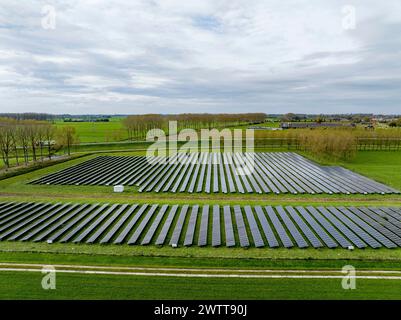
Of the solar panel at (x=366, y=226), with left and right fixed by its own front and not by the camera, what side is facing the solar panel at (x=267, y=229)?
front

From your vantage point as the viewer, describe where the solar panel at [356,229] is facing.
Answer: facing the viewer and to the left of the viewer

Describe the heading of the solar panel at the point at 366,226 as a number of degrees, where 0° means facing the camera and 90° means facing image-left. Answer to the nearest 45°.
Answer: approximately 45°

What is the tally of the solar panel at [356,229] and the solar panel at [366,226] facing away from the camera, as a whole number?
0

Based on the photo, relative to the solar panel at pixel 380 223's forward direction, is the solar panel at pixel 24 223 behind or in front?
in front

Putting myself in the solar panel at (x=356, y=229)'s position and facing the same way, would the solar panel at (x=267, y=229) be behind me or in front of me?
in front

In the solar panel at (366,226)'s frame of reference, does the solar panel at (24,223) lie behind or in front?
in front

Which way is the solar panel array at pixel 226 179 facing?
to the viewer's left
